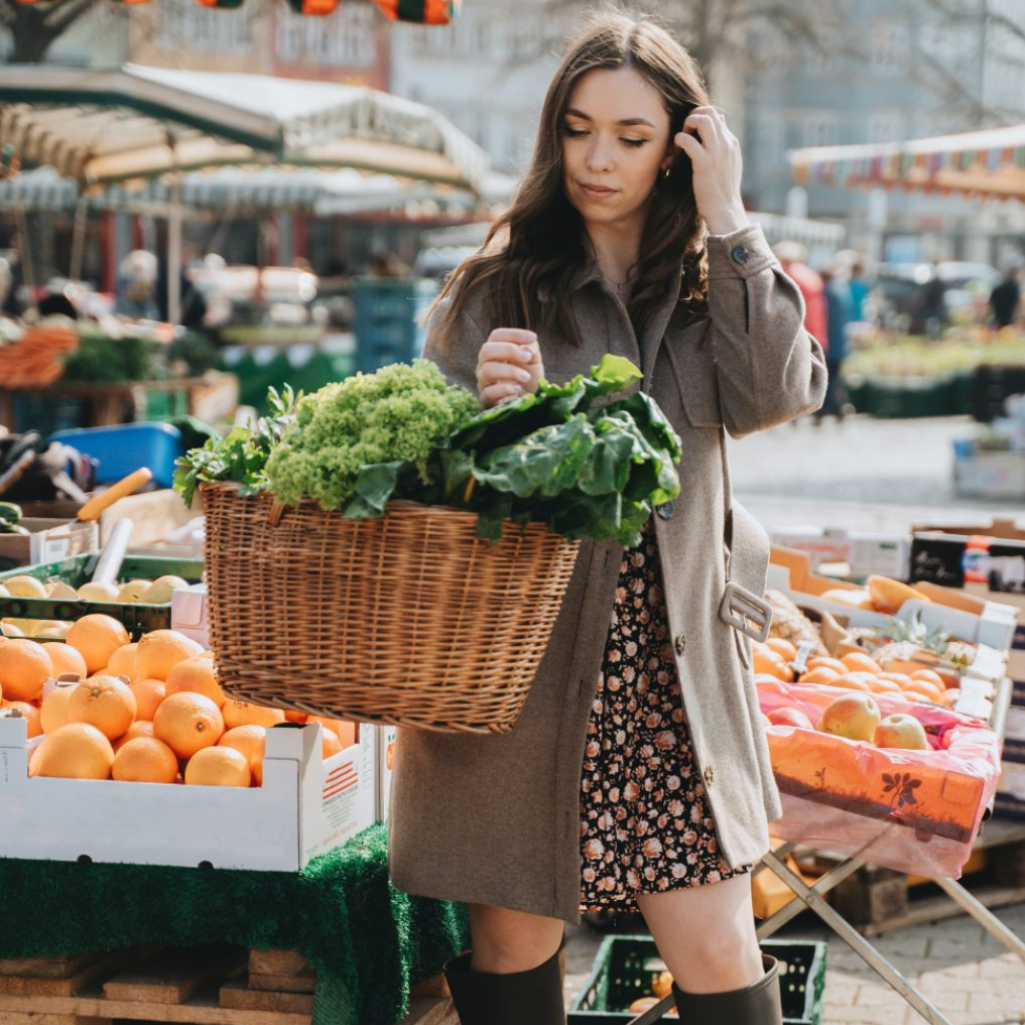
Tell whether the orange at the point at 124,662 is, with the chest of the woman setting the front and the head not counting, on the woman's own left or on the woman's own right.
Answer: on the woman's own right

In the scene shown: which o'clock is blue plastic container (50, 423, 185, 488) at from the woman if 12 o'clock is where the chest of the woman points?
The blue plastic container is roughly at 5 o'clock from the woman.

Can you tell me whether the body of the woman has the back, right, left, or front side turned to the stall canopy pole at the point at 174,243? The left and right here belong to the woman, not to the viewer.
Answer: back

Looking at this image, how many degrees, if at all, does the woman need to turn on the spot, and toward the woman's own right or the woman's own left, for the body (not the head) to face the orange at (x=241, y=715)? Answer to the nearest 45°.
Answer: approximately 135° to the woman's own right

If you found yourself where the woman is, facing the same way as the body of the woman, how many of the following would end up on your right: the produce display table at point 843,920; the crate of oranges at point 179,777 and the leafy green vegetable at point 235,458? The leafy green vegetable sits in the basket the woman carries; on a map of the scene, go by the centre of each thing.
2

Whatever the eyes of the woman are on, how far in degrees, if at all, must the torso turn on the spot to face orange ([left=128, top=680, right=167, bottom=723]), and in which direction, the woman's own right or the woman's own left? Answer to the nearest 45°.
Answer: approximately 135° to the woman's own right

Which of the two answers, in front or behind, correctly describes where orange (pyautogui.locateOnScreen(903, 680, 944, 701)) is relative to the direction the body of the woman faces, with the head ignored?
behind

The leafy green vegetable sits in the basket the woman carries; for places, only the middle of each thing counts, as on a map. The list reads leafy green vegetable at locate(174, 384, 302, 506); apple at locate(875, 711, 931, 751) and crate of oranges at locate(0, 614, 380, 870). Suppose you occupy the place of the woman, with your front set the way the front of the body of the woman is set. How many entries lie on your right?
2

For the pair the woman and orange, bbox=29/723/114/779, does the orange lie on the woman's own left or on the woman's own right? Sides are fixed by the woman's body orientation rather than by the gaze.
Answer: on the woman's own right

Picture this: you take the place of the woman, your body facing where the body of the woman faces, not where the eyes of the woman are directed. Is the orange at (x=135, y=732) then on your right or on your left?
on your right

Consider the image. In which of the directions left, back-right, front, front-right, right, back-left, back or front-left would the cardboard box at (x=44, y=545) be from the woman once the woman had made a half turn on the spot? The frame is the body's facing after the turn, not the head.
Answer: front-left

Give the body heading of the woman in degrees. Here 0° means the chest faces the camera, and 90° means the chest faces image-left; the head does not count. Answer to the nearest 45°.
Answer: approximately 0°
